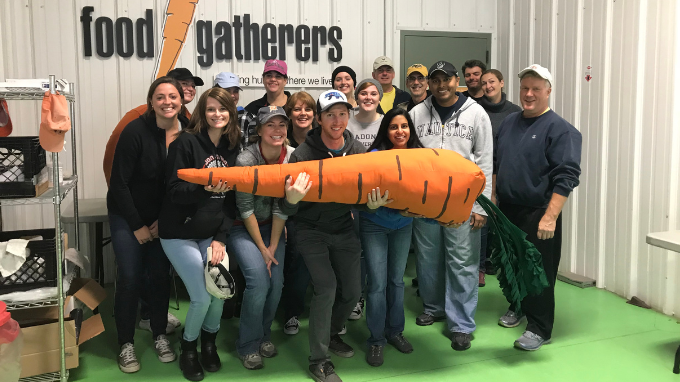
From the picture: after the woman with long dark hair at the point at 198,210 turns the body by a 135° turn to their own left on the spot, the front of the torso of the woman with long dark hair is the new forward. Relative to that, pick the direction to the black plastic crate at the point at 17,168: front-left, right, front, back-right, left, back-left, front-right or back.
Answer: left

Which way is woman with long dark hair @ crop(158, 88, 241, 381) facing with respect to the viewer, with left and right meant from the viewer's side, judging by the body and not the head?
facing the viewer and to the right of the viewer

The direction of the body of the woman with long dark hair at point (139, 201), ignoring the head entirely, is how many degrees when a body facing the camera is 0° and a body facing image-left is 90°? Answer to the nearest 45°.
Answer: approximately 315°

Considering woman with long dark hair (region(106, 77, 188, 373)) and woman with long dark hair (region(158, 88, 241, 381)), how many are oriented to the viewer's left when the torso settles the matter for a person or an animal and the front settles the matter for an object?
0

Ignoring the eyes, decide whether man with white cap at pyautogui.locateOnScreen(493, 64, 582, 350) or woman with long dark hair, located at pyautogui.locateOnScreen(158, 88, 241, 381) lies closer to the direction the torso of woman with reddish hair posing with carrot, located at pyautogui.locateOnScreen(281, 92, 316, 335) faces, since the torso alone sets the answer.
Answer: the woman with long dark hair

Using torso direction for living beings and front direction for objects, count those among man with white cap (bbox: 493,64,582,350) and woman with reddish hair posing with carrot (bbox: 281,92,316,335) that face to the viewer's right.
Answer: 0

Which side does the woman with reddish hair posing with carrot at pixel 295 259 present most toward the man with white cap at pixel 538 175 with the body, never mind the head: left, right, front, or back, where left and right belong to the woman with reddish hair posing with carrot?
left

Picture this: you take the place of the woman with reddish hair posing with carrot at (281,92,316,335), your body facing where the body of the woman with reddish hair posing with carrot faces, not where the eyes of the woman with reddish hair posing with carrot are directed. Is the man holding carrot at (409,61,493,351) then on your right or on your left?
on your left

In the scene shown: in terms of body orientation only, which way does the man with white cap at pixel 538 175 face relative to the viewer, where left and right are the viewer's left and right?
facing the viewer and to the left of the viewer

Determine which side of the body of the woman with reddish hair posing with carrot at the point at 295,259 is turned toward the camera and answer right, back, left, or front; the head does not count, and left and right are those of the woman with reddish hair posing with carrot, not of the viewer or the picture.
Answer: front

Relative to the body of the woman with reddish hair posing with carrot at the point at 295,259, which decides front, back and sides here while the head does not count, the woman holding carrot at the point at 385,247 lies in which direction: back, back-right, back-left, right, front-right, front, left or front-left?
front-left

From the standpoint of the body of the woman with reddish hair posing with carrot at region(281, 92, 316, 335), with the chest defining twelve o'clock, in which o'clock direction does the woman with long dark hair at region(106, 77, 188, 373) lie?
The woman with long dark hair is roughly at 2 o'clock from the woman with reddish hair posing with carrot.
